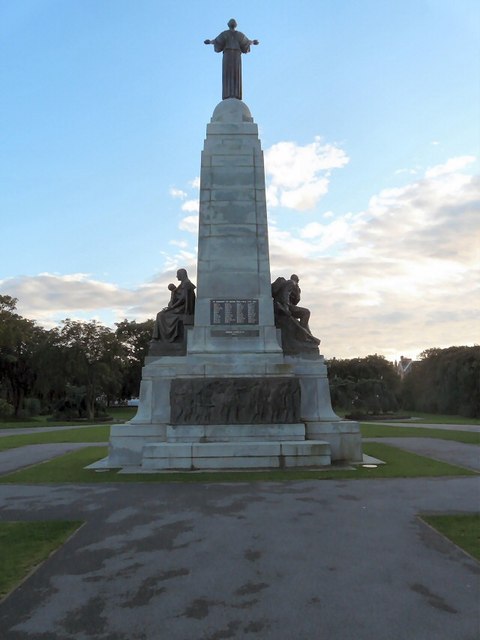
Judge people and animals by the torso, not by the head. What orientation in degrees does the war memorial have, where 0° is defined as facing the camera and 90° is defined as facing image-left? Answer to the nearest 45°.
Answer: approximately 0°

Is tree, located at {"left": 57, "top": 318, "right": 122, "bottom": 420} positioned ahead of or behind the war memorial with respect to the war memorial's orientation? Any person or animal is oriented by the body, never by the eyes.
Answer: behind
